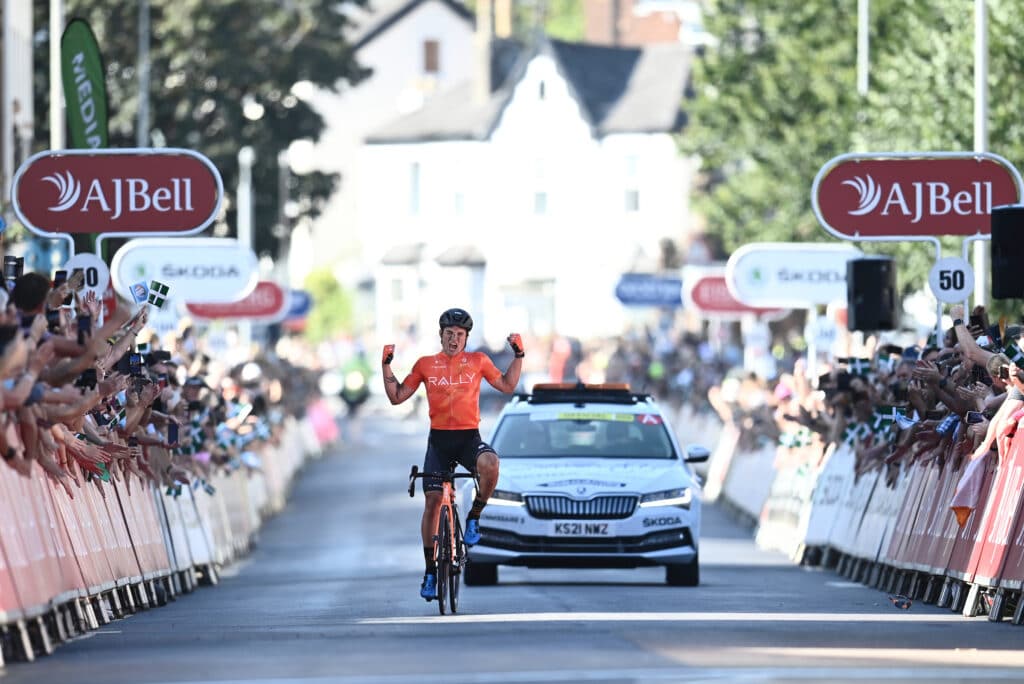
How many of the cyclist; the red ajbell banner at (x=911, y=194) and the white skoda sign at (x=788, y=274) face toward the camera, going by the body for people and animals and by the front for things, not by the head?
3

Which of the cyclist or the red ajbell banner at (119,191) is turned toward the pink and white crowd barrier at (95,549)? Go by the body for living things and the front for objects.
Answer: the red ajbell banner

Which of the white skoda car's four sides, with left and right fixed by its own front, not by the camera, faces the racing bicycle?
front

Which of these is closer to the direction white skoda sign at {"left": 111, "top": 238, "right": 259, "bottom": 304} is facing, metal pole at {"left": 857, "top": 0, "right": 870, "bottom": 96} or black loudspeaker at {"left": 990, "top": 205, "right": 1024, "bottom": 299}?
the black loudspeaker

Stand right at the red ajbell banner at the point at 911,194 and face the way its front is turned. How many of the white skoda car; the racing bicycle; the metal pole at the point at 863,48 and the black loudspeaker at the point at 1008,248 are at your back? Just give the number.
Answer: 1

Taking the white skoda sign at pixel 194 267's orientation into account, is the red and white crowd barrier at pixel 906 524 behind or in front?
in front

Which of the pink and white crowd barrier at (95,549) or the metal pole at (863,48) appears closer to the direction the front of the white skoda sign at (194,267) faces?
the pink and white crowd barrier

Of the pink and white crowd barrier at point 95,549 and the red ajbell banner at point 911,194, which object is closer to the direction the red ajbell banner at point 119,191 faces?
the pink and white crowd barrier
